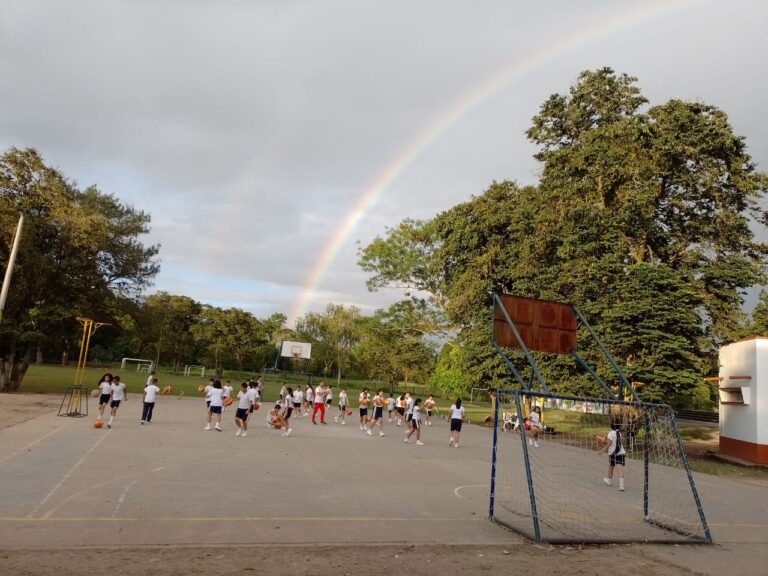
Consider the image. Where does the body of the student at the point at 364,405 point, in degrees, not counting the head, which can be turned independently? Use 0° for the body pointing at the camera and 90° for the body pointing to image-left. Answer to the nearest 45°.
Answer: approximately 0°

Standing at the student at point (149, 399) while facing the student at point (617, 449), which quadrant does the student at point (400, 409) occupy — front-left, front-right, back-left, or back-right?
front-left

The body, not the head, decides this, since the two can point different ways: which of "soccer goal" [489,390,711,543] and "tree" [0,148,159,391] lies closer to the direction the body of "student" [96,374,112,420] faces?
the soccer goal

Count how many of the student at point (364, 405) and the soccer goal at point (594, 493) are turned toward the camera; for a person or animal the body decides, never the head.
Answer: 1

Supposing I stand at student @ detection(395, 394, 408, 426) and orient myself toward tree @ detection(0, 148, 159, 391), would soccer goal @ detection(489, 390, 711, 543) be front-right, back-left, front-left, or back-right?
back-left

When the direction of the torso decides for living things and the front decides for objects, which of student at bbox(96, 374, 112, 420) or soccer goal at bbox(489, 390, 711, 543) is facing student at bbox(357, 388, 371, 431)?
the soccer goal

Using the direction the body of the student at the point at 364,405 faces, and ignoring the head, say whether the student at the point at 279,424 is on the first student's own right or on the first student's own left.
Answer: on the first student's own right

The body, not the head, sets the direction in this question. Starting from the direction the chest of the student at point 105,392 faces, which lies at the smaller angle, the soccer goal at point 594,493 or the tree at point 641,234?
the soccer goal
